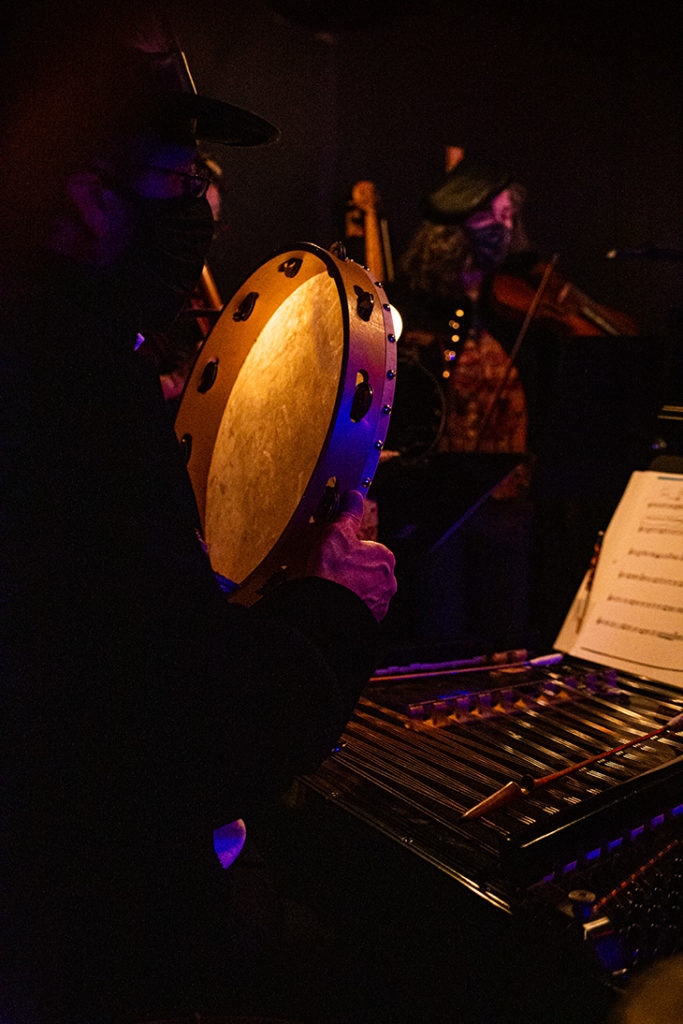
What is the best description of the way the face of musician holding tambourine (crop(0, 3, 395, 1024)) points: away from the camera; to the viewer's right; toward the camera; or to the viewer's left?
to the viewer's right

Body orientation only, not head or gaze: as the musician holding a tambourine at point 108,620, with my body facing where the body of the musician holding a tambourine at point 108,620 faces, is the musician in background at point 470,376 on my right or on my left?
on my left

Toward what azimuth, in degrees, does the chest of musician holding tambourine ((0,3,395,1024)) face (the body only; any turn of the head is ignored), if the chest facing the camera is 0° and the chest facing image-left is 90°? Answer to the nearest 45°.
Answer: approximately 270°
